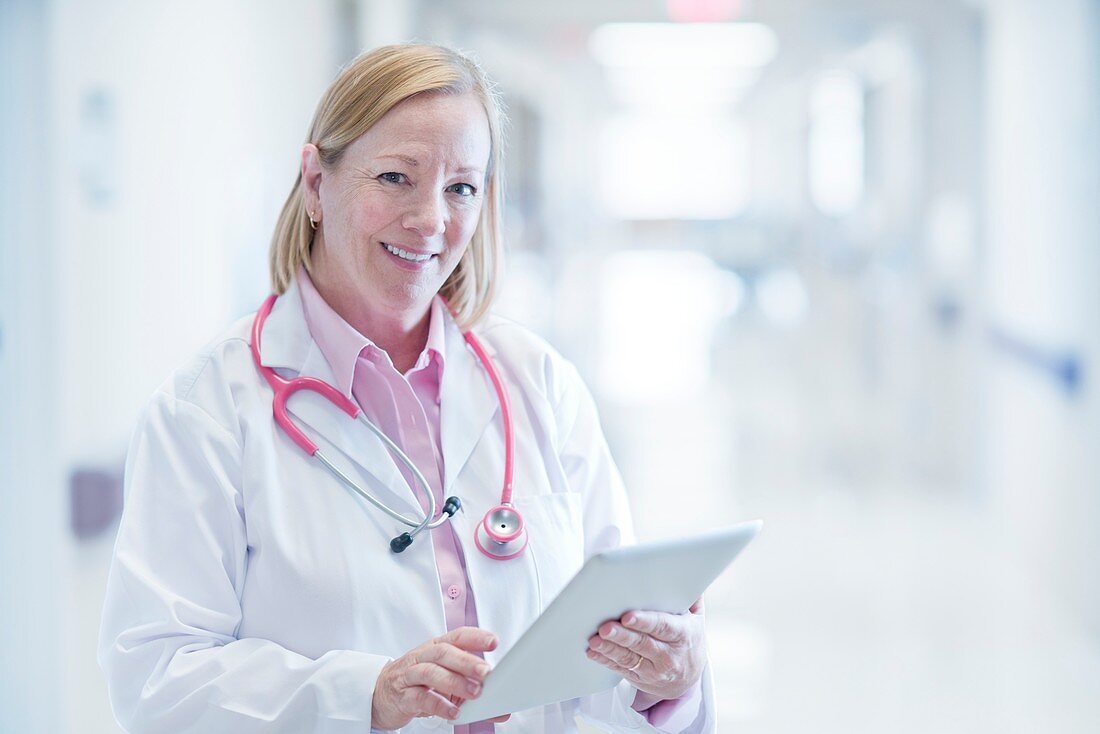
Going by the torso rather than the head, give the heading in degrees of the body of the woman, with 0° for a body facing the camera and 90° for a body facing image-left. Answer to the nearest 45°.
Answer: approximately 315°
